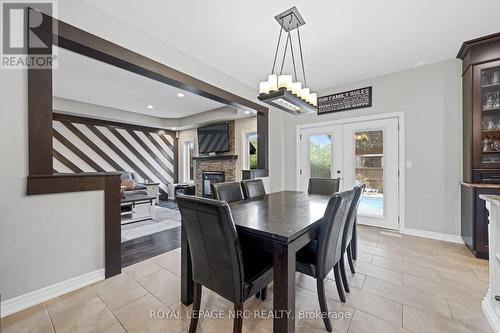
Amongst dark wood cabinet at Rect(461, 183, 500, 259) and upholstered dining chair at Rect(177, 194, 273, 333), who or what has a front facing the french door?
the upholstered dining chair

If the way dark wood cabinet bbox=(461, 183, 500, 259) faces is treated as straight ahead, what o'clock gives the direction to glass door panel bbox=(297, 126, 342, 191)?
The glass door panel is roughly at 3 o'clock from the dark wood cabinet.

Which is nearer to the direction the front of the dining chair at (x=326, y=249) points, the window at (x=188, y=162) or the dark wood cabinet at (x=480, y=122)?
the window

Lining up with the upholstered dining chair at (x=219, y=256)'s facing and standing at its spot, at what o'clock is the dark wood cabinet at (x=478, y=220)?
The dark wood cabinet is roughly at 1 o'clock from the upholstered dining chair.

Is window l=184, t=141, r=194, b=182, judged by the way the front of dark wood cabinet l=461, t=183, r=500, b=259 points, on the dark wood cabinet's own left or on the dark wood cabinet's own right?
on the dark wood cabinet's own right

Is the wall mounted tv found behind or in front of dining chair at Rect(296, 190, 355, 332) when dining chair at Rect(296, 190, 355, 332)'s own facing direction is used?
in front

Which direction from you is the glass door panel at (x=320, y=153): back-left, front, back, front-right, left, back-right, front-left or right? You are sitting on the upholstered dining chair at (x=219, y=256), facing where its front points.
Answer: front

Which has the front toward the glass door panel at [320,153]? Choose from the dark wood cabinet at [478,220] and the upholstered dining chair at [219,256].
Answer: the upholstered dining chair

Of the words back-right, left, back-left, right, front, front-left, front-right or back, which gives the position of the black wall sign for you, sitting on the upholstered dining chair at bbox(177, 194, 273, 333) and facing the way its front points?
front

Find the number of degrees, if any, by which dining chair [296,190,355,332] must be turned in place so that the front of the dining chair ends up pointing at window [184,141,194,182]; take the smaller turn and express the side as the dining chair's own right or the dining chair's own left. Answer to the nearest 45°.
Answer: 0° — it already faces it

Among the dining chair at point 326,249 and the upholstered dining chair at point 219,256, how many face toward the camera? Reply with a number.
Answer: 0

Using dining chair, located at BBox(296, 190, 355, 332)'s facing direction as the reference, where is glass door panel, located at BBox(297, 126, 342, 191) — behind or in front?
in front

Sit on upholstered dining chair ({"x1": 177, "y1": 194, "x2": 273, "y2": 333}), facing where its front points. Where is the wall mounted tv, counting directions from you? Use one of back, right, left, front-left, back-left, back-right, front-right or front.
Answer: front-left
